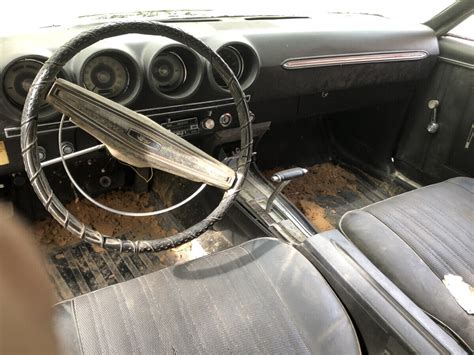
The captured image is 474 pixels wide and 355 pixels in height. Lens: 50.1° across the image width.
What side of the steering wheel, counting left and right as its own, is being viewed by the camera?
front
